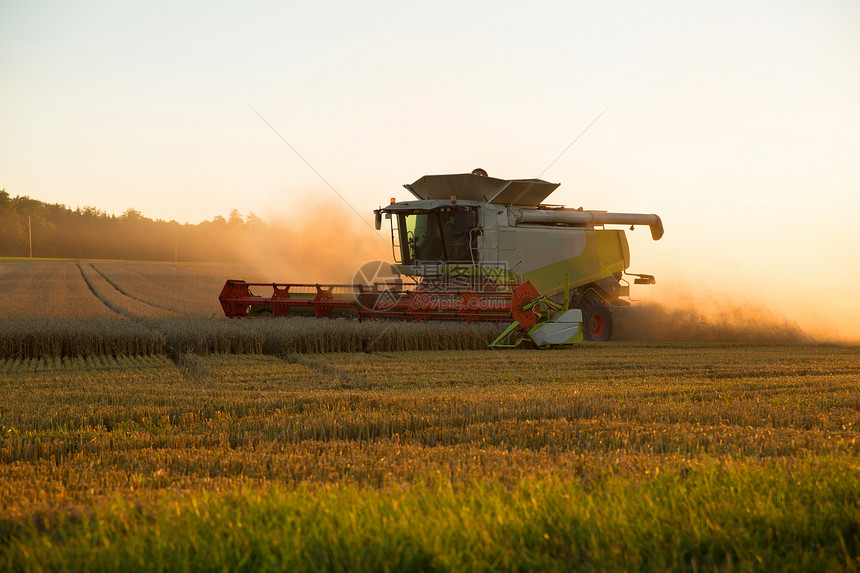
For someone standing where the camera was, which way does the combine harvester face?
facing the viewer and to the left of the viewer
